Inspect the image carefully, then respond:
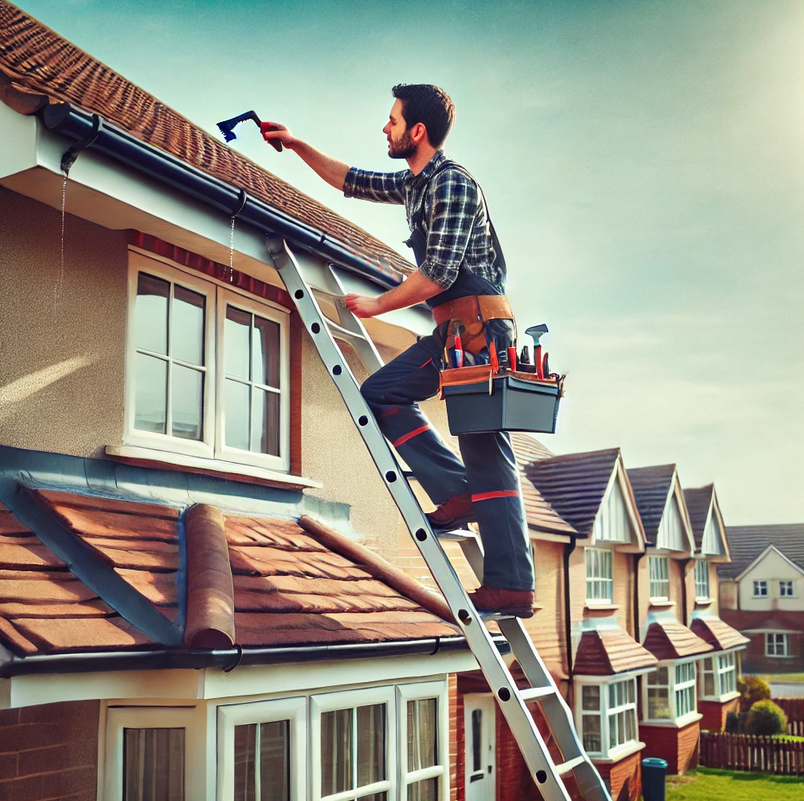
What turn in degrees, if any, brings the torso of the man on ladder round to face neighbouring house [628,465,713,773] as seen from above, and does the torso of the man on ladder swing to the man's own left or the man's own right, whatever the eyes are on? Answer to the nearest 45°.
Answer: approximately 90° to the man's own right

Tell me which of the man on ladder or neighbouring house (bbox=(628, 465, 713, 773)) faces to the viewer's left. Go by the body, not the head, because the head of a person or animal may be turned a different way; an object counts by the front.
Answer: the man on ladder

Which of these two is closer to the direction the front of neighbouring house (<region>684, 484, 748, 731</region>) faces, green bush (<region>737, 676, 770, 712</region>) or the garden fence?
the garden fence

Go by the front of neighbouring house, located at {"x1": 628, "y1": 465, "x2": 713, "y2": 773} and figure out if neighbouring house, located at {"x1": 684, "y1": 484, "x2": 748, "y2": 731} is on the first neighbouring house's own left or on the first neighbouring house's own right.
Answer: on the first neighbouring house's own left

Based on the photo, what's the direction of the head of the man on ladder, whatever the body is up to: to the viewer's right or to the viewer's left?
to the viewer's left

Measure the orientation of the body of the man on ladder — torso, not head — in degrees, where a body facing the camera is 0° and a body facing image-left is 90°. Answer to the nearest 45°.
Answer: approximately 90°

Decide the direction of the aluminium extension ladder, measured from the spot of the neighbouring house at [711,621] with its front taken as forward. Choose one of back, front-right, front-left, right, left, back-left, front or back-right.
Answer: front-right

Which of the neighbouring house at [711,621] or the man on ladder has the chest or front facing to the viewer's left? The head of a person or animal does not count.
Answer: the man on ladder

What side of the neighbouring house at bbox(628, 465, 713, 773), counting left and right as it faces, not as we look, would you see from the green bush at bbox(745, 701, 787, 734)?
left

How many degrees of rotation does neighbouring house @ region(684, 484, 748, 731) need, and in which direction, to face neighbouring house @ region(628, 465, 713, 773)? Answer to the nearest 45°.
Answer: approximately 45° to its right

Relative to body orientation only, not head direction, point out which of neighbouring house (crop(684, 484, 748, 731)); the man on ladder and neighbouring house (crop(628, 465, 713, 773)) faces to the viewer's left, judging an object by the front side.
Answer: the man on ladder
